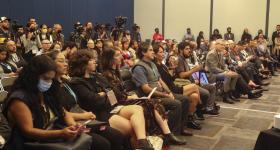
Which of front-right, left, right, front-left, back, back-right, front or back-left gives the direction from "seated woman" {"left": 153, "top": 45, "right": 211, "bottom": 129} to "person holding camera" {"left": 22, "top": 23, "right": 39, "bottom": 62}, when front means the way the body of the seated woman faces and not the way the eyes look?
back-left

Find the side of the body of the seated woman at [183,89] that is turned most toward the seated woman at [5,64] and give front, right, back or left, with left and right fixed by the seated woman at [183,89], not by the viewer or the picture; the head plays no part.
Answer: back

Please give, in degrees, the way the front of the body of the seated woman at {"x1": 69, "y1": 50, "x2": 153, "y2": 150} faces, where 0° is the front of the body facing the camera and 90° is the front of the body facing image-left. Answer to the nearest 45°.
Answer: approximately 270°

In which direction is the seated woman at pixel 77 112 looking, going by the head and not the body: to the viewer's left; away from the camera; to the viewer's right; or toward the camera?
to the viewer's right

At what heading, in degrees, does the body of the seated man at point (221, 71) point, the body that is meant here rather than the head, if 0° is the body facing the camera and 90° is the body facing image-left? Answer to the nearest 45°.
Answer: approximately 270°
